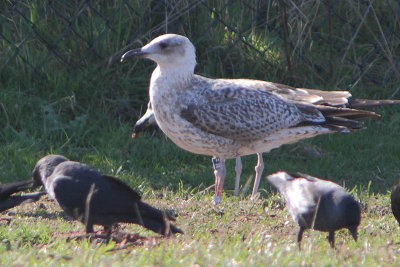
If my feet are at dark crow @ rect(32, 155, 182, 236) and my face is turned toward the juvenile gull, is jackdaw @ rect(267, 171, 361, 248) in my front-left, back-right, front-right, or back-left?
front-right

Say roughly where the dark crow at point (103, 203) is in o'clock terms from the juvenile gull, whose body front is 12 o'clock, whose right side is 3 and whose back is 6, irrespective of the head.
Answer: The dark crow is roughly at 10 o'clock from the juvenile gull.

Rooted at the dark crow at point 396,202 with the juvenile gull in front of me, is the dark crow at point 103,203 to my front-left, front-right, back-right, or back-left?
front-left

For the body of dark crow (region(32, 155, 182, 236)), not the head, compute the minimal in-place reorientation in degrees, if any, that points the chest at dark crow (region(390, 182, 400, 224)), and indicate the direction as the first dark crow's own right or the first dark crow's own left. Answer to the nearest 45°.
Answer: approximately 180°

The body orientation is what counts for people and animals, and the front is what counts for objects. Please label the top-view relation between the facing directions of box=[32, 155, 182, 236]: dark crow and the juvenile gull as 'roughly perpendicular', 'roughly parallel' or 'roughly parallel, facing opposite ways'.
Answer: roughly parallel

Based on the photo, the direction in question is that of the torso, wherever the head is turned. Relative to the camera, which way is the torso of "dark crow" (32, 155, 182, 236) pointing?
to the viewer's left

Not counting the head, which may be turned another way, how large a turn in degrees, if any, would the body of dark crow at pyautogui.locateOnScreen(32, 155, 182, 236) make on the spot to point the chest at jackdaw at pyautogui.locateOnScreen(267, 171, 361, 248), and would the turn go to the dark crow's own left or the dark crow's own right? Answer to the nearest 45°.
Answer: approximately 180°

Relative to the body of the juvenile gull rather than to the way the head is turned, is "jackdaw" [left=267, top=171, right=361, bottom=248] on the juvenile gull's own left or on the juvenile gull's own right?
on the juvenile gull's own left

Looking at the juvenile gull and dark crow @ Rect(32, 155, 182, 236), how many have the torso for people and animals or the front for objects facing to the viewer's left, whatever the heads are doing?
2

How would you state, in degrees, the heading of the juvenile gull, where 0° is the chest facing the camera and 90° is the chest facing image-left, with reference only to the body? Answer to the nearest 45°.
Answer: approximately 90°

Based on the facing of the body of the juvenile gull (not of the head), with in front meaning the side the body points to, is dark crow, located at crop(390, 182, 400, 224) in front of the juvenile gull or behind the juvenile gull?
behind

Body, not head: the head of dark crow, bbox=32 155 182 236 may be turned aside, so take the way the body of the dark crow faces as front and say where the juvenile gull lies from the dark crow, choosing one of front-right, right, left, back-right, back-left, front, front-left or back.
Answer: back-right

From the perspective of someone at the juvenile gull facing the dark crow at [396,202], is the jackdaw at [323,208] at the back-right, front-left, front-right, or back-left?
front-right
